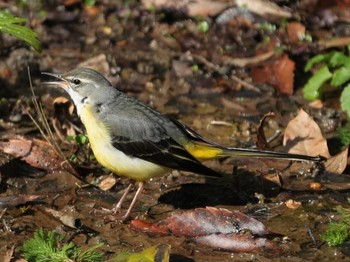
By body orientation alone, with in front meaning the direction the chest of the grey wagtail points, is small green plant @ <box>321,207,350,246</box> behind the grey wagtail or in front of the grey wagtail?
behind

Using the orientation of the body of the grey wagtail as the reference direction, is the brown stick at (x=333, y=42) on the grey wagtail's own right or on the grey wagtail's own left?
on the grey wagtail's own right

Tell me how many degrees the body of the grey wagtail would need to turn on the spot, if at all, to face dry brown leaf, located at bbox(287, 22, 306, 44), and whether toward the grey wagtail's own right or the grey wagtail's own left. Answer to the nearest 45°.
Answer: approximately 135° to the grey wagtail's own right

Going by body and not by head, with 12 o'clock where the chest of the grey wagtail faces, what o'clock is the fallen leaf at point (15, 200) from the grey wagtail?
The fallen leaf is roughly at 11 o'clock from the grey wagtail.

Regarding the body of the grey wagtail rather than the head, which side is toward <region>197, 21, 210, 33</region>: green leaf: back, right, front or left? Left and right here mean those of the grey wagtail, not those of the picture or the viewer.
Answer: right

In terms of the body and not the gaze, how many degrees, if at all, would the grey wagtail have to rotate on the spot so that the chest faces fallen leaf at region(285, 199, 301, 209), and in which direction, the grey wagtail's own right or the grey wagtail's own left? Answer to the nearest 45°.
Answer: approximately 180°

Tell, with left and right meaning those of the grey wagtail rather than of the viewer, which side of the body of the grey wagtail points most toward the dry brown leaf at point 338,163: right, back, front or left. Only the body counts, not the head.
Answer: back

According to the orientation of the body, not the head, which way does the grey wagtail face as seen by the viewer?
to the viewer's left

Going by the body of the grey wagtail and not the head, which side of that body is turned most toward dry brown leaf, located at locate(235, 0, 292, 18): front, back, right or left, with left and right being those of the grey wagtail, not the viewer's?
right

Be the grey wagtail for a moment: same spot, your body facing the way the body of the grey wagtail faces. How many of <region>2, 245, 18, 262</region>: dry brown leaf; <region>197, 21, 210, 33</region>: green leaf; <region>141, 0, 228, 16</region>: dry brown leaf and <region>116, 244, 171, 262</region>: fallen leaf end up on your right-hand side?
2

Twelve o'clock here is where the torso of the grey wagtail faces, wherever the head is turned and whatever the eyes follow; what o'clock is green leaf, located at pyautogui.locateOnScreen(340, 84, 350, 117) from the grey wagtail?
The green leaf is roughly at 5 o'clock from the grey wagtail.

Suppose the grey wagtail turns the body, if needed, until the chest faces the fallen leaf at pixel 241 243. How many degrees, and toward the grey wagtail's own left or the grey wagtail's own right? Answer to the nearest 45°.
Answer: approximately 135° to the grey wagtail's own left
